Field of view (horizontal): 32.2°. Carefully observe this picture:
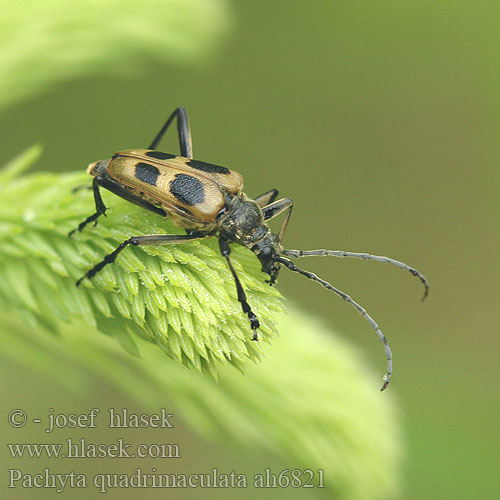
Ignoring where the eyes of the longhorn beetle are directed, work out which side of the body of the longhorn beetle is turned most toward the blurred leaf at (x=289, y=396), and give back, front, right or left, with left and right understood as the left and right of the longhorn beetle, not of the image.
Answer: front

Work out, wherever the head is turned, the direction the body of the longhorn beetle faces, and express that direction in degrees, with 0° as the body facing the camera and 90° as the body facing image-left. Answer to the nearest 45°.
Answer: approximately 315°
